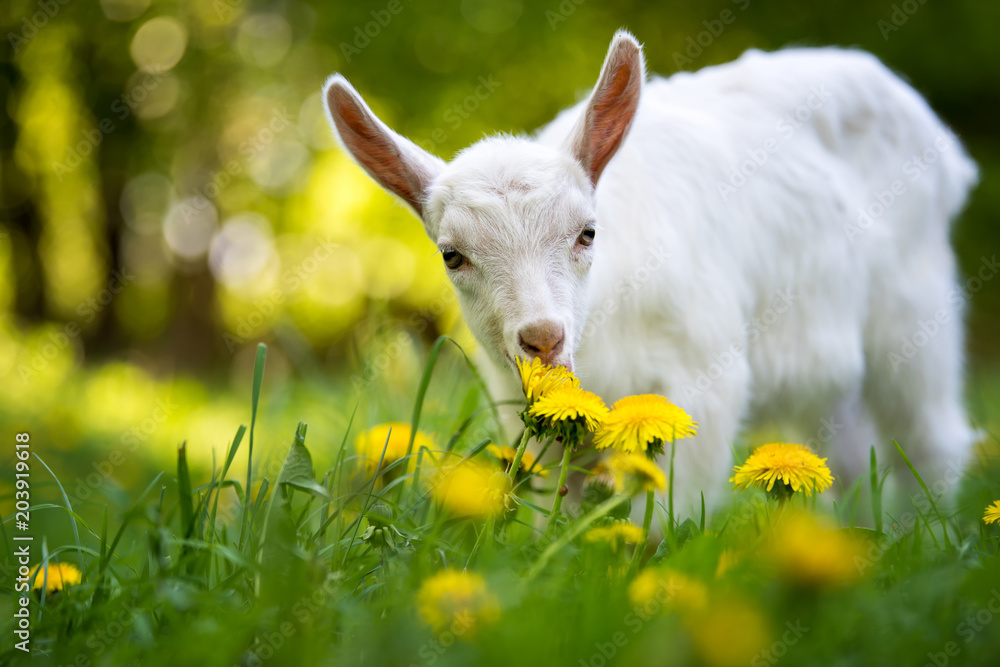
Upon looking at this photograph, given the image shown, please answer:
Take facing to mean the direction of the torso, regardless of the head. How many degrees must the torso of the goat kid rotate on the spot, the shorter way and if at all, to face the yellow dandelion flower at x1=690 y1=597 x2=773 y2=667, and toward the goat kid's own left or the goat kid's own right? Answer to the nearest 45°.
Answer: approximately 45° to the goat kid's own left

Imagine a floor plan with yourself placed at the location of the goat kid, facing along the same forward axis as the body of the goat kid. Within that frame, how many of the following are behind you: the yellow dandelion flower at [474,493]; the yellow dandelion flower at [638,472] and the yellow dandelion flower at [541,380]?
0

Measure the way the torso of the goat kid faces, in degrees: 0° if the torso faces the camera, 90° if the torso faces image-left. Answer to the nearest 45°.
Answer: approximately 45°

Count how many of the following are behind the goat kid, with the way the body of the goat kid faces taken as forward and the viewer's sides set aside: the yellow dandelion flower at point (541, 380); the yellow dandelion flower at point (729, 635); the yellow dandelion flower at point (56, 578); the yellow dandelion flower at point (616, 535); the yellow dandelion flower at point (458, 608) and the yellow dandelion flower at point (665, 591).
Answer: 0

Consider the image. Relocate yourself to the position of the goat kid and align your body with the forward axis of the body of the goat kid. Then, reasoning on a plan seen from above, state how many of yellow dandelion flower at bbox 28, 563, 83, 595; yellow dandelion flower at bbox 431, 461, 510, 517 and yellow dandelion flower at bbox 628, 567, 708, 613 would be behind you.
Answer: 0

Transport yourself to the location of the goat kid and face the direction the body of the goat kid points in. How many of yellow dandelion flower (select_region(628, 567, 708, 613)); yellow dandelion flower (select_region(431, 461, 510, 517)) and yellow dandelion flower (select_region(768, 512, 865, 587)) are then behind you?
0

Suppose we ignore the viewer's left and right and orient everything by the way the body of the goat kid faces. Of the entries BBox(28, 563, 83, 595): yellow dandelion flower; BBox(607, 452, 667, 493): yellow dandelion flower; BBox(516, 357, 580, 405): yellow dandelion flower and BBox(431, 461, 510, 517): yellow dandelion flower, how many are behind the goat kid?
0

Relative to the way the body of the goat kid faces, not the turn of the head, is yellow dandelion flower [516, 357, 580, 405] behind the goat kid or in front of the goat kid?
in front

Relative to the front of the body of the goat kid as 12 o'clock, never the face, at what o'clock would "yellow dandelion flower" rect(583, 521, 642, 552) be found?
The yellow dandelion flower is roughly at 11 o'clock from the goat kid.

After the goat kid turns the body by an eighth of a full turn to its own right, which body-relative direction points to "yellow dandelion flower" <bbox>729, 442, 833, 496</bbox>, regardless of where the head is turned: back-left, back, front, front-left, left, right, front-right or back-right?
left

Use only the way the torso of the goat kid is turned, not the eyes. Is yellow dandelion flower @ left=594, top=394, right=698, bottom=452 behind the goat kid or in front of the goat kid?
in front

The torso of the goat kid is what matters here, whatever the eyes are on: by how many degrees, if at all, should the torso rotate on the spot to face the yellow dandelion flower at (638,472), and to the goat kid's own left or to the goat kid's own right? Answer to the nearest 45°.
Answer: approximately 45° to the goat kid's own left
